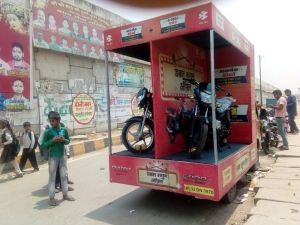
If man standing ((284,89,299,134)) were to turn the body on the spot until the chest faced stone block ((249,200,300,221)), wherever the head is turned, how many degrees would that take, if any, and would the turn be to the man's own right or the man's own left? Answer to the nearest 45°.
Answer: approximately 90° to the man's own left

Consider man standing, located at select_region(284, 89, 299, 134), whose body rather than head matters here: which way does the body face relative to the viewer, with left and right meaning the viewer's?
facing to the left of the viewer

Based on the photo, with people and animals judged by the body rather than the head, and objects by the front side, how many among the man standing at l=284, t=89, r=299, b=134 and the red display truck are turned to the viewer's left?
1

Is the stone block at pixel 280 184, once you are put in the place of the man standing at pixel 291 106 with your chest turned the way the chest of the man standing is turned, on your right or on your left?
on your left

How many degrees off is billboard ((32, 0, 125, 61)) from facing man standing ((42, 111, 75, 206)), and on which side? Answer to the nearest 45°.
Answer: approximately 45° to its right

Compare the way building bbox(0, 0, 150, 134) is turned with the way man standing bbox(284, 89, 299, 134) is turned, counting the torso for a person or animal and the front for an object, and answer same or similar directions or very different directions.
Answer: very different directions

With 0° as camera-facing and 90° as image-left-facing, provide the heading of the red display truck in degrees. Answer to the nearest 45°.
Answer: approximately 225°
